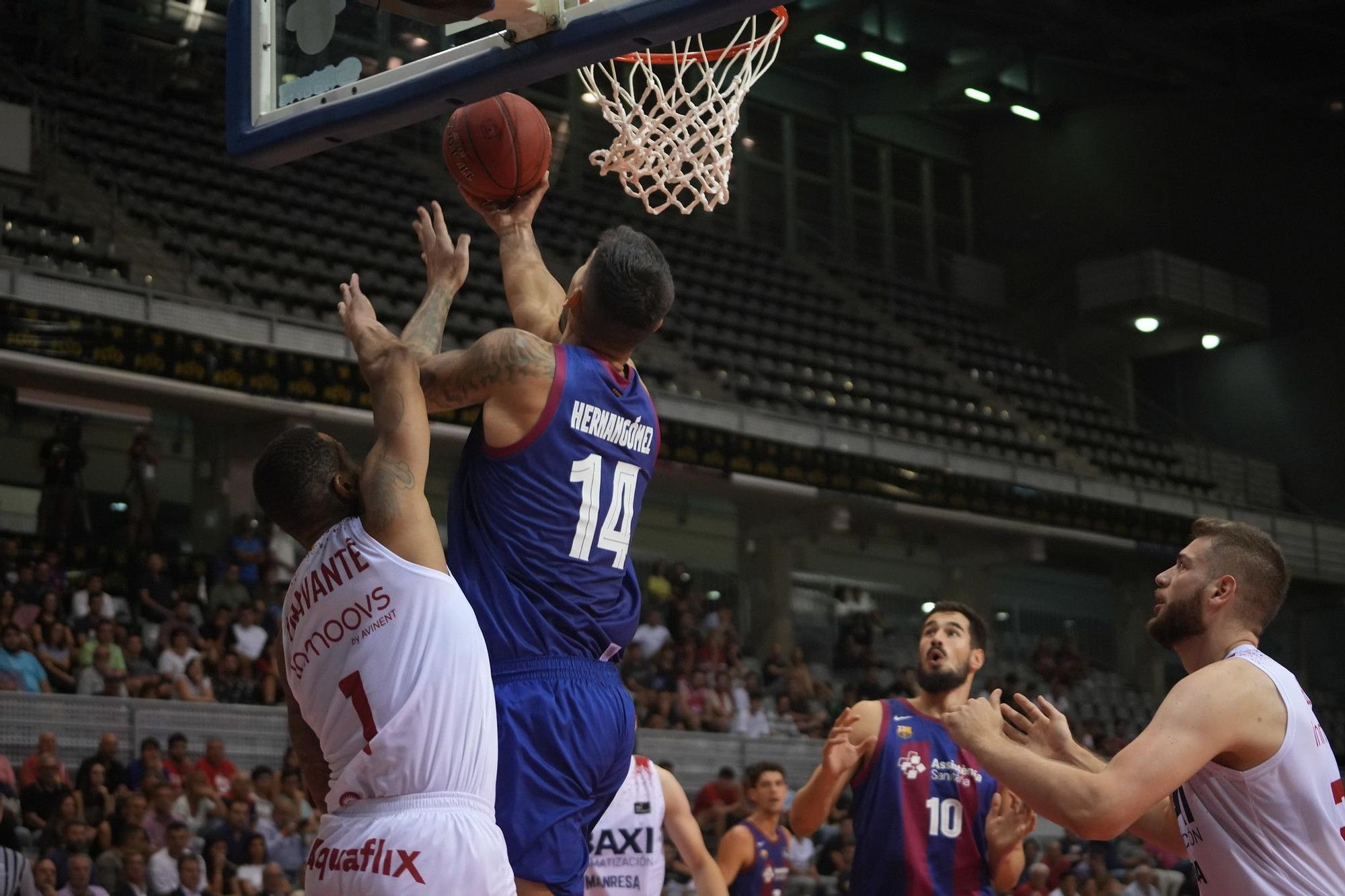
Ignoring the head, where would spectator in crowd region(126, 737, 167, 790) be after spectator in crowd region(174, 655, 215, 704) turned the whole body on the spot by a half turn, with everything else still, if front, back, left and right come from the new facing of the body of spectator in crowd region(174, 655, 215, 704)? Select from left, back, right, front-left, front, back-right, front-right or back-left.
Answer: back

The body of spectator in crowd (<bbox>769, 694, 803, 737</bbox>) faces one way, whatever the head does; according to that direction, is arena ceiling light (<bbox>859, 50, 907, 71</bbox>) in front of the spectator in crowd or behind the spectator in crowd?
behind

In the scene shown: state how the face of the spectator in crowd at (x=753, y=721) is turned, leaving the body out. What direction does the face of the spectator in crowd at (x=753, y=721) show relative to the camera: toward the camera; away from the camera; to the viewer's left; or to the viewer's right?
toward the camera

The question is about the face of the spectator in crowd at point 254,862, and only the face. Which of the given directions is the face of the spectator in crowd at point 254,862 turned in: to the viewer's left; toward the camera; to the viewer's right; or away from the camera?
toward the camera

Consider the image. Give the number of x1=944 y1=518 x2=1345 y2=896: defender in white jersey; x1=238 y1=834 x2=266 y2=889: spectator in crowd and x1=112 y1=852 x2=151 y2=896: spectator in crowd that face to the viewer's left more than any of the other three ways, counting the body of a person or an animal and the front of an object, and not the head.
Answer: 1

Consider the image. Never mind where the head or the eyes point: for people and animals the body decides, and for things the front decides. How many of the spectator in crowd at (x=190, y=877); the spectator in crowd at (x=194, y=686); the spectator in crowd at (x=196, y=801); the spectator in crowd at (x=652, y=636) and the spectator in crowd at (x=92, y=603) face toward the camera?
5

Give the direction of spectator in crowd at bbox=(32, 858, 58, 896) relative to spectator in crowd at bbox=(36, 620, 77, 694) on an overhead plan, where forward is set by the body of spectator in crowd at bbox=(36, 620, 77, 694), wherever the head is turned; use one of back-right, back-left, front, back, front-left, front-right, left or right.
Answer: front-right

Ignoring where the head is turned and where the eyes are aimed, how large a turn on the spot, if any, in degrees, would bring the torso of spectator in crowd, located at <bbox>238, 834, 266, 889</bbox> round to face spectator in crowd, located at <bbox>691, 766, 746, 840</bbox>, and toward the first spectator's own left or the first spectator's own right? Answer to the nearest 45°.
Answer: approximately 90° to the first spectator's own left

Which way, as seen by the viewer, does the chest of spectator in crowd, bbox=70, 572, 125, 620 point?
toward the camera

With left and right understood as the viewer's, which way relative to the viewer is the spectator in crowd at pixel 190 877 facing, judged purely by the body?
facing the viewer

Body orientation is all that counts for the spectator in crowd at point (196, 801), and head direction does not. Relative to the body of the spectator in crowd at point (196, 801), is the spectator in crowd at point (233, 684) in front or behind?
behind

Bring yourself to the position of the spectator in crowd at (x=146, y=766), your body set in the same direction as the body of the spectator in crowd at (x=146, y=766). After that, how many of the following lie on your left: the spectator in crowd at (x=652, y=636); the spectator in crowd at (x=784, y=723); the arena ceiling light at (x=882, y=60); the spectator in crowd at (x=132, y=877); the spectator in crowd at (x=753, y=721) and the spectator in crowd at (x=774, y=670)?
5

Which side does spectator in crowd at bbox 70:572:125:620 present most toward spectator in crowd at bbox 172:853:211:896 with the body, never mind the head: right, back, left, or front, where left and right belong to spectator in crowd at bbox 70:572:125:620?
front

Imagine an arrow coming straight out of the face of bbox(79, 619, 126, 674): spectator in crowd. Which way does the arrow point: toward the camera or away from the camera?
toward the camera

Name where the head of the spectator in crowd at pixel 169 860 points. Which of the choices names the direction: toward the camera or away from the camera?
toward the camera

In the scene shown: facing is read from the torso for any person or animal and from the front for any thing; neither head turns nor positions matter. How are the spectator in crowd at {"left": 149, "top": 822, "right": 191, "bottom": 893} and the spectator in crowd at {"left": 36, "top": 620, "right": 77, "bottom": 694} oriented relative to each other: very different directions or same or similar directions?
same or similar directions

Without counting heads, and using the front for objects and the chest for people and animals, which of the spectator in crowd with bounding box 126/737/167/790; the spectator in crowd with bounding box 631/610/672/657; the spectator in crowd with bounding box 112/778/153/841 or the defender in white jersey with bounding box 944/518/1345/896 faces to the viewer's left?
the defender in white jersey

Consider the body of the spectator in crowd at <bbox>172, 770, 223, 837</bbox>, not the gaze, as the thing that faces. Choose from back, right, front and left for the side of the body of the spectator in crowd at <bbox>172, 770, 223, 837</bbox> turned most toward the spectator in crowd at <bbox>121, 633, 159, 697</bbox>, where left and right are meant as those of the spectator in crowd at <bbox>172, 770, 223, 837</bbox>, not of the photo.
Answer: back

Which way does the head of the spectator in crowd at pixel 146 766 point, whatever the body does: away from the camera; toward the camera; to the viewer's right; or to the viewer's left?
toward the camera

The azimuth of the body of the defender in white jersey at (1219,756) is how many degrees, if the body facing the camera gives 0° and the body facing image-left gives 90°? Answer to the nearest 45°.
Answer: approximately 90°
